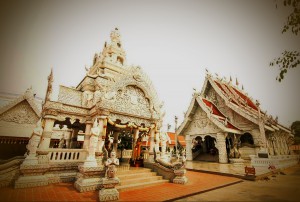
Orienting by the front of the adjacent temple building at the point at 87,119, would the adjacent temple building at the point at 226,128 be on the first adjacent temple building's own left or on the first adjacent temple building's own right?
on the first adjacent temple building's own left

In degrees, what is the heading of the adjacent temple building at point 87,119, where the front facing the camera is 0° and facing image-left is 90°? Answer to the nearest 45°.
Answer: approximately 315°

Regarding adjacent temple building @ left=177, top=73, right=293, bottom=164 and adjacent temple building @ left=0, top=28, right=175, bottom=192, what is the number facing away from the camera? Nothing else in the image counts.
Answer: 0

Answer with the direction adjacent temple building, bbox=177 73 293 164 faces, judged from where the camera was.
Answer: facing the viewer and to the left of the viewer

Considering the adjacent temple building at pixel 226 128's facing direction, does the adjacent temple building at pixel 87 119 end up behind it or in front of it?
in front
